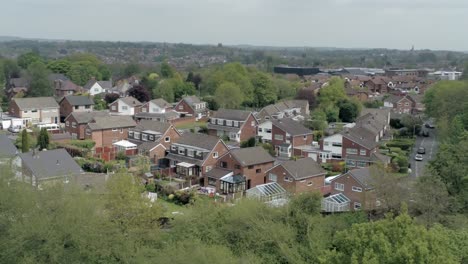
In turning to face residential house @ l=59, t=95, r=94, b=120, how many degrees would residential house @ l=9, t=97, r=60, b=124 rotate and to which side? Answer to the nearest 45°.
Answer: approximately 90° to its left

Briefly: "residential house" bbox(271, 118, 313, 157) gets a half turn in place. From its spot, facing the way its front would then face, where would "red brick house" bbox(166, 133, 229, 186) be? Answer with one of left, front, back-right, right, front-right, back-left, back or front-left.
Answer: back

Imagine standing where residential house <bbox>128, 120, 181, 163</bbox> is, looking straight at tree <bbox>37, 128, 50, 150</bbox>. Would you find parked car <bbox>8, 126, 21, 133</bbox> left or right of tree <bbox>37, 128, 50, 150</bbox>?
right

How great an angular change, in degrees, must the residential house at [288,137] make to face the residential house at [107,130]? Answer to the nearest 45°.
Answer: approximately 45° to its right

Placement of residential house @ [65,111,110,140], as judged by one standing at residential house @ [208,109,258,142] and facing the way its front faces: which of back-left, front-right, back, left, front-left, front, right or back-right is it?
front-right

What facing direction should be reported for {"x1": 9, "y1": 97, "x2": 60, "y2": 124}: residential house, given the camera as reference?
facing the viewer and to the right of the viewer

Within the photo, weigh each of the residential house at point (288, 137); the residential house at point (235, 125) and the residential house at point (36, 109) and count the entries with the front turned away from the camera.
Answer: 0

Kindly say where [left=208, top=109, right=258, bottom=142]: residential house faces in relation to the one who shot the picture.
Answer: facing the viewer and to the left of the viewer

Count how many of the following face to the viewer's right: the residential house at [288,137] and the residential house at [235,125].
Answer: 0

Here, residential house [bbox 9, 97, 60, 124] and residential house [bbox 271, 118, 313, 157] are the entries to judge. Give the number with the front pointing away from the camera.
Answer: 0

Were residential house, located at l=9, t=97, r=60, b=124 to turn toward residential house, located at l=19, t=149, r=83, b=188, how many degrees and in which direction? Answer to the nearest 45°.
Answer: approximately 45° to its right

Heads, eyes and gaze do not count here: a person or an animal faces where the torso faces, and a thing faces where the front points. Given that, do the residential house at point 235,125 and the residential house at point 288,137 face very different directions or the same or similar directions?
same or similar directions

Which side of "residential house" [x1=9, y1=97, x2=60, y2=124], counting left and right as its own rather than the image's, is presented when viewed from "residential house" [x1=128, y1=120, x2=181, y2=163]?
front

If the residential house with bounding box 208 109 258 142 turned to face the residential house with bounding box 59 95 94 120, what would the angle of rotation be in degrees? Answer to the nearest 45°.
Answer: approximately 45° to its right

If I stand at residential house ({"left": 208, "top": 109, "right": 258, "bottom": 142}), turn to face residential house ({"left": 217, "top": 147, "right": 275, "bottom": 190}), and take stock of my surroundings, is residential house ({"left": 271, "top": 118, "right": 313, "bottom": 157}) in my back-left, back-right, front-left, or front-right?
front-left

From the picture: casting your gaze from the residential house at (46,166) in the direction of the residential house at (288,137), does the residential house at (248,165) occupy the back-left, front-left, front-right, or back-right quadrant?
front-right
